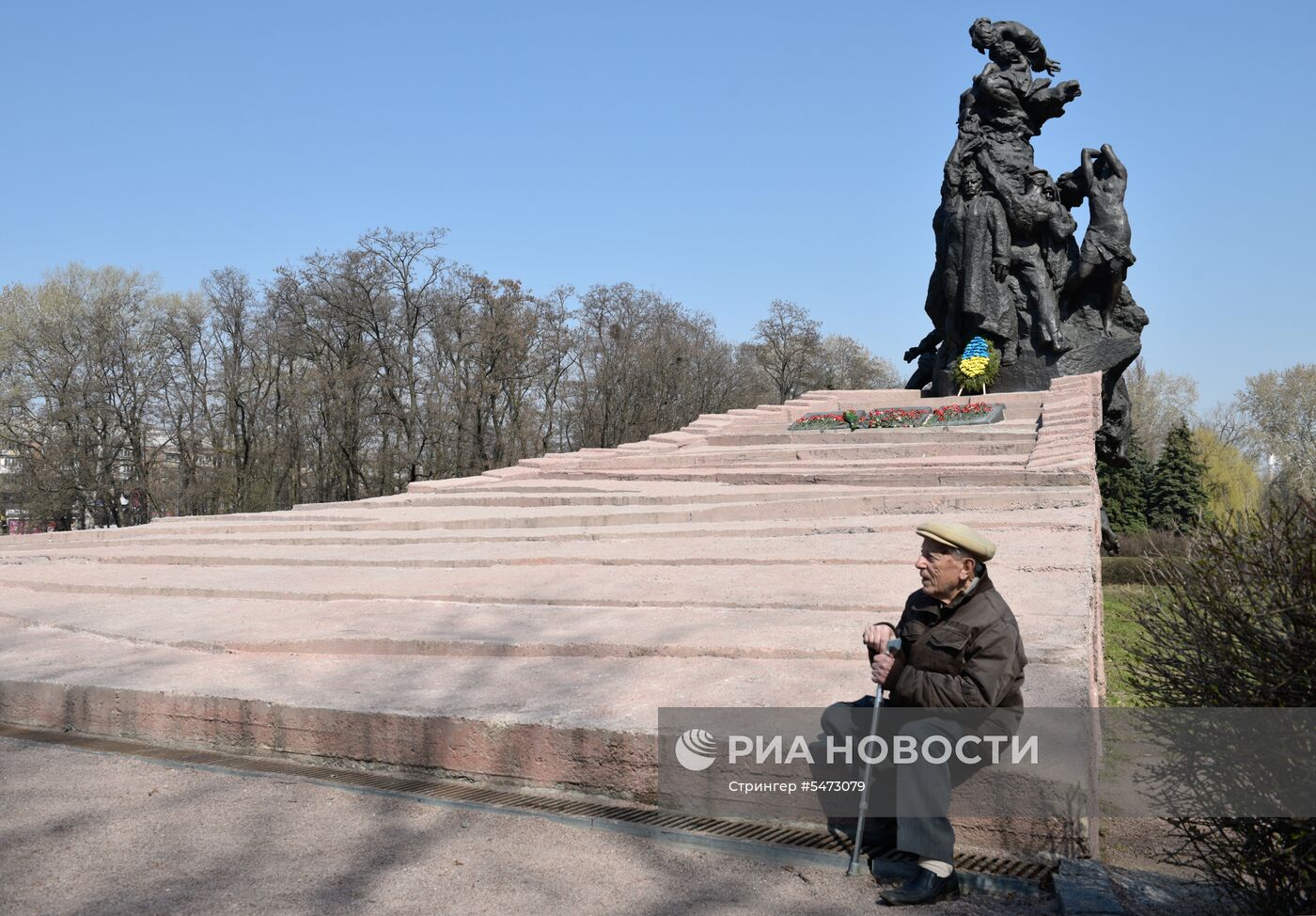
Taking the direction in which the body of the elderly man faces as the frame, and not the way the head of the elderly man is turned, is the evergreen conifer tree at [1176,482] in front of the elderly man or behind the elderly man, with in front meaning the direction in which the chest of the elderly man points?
behind

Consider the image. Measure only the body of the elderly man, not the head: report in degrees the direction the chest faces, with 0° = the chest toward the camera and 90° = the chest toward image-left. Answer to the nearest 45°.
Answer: approximately 45°

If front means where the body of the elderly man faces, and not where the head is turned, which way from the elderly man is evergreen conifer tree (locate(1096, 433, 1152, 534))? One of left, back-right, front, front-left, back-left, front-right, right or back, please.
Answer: back-right

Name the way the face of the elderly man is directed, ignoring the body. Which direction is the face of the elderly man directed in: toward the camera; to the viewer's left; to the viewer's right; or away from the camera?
to the viewer's left

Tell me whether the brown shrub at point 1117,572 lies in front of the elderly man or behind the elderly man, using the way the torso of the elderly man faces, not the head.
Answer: behind

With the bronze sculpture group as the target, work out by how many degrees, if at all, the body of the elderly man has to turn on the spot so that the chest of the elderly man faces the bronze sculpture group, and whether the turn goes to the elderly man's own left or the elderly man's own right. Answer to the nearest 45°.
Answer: approximately 135° to the elderly man's own right

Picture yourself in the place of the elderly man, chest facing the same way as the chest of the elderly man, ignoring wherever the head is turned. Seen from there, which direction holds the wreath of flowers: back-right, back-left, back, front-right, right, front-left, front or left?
back-right
